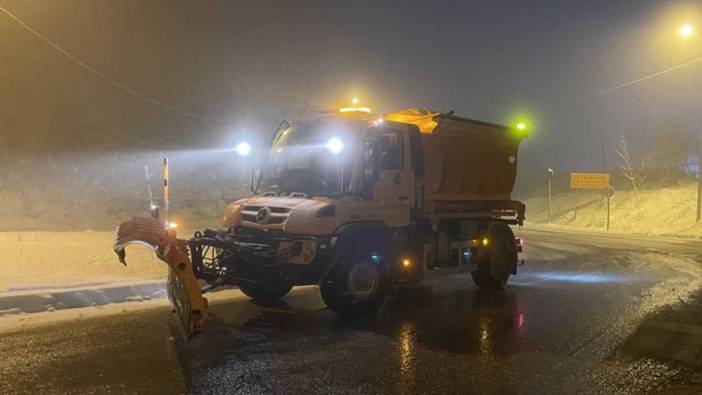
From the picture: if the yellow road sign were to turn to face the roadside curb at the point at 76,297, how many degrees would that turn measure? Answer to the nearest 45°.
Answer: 0° — it already faces it

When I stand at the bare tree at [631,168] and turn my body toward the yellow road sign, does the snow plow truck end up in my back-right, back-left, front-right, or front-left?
front-left

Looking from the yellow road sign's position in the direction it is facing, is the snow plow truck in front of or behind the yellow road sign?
in front

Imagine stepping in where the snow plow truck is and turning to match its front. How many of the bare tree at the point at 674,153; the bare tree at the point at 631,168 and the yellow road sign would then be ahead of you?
0

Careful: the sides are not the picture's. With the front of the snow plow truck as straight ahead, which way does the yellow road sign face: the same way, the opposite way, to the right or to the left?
the same way

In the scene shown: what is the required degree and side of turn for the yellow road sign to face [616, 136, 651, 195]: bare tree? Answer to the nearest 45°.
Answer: approximately 135° to its left

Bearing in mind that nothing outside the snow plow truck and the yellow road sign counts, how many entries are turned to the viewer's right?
0

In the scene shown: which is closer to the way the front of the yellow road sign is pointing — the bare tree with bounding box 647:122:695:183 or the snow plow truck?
the snow plow truck

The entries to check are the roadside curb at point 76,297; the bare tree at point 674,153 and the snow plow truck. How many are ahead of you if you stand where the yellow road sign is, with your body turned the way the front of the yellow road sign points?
2

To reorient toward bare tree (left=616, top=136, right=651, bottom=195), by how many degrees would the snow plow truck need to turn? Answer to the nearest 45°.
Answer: approximately 180°

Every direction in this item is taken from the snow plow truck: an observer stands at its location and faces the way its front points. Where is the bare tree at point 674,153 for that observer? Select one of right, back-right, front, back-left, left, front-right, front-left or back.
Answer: back

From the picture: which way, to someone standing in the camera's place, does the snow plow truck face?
facing the viewer and to the left of the viewer

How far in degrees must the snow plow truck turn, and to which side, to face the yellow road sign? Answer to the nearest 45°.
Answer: approximately 180°

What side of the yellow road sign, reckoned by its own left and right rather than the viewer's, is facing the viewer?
front

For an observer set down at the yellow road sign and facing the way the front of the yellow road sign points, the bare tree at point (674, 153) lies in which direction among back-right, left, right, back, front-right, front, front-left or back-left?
back-left

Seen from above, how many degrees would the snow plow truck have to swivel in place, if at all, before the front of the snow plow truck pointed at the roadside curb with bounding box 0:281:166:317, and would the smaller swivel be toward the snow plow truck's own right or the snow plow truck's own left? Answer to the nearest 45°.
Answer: approximately 45° to the snow plow truck's own right
